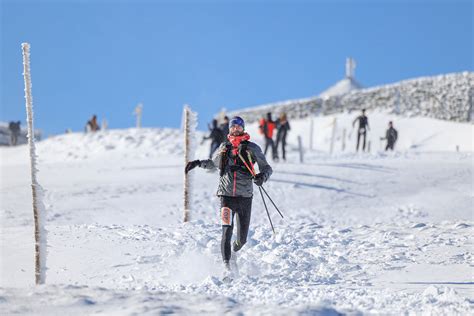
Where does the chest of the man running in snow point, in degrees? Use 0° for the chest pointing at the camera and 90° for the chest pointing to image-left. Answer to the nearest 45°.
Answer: approximately 0°

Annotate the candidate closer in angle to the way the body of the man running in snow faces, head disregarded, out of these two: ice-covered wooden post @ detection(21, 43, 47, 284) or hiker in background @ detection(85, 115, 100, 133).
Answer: the ice-covered wooden post

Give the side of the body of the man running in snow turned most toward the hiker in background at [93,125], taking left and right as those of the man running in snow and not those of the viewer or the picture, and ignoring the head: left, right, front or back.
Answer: back

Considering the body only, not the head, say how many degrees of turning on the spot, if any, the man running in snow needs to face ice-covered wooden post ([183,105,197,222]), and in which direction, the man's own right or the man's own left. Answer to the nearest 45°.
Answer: approximately 180°

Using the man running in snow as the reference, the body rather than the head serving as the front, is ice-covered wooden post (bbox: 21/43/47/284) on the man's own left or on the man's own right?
on the man's own right
